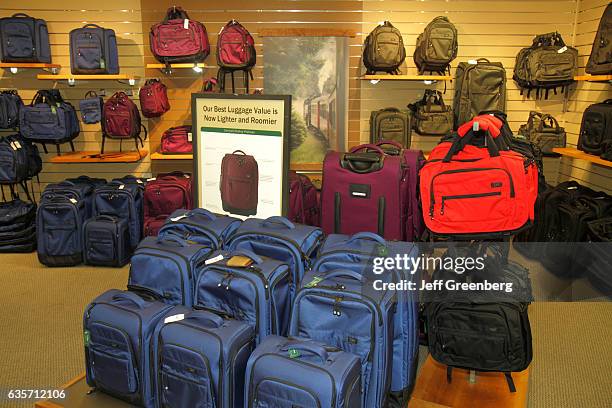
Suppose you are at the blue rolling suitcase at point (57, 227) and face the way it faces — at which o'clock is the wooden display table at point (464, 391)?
The wooden display table is roughly at 11 o'clock from the blue rolling suitcase.

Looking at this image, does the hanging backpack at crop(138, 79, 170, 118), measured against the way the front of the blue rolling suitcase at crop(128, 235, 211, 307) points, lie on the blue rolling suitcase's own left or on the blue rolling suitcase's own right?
on the blue rolling suitcase's own right

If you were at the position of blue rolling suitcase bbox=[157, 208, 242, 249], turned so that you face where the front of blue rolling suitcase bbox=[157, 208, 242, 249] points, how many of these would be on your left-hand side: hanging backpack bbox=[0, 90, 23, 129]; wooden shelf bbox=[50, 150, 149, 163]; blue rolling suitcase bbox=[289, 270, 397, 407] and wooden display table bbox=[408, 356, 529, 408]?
2

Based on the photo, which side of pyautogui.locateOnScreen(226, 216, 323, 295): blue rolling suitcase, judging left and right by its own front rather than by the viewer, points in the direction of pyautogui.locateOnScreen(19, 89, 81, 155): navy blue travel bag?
right

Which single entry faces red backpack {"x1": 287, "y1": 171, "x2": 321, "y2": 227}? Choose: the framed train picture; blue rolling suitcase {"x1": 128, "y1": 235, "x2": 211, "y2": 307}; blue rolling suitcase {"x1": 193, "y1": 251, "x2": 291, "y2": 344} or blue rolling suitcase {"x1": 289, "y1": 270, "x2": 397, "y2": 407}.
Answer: the framed train picture

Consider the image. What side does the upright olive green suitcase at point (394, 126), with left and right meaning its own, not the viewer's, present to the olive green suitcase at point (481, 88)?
left

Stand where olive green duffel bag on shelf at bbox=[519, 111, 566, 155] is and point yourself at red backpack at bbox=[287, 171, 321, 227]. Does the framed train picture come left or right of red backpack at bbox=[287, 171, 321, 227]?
right

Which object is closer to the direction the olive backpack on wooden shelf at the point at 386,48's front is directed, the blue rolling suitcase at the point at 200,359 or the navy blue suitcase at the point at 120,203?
the blue rolling suitcase

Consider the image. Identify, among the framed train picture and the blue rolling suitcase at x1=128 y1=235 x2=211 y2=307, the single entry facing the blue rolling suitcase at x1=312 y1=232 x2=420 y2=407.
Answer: the framed train picture

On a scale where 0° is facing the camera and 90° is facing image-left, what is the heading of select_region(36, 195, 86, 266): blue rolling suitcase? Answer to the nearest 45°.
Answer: approximately 0°
